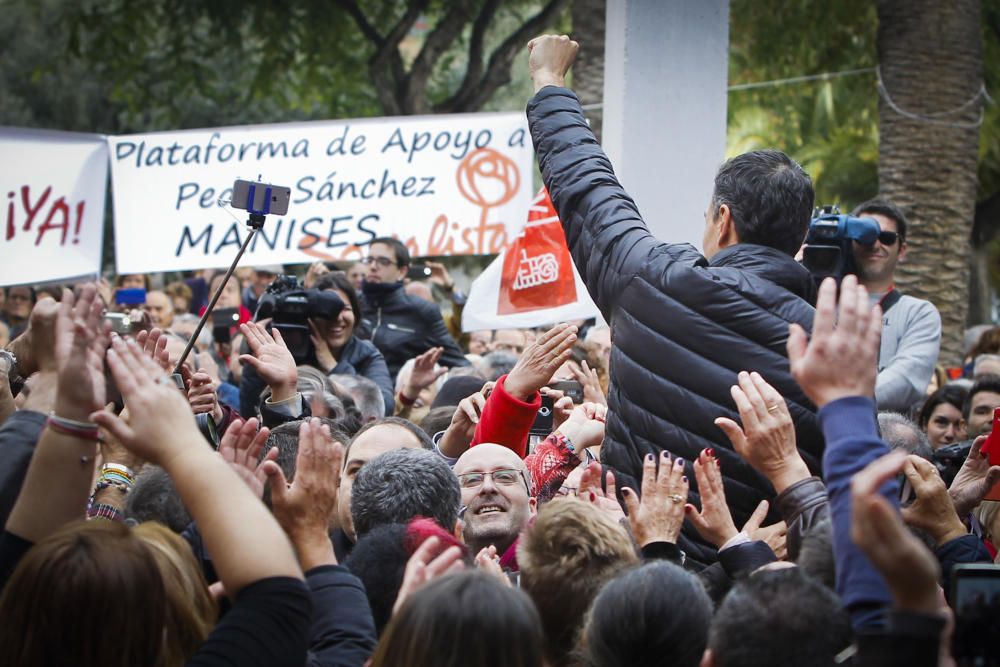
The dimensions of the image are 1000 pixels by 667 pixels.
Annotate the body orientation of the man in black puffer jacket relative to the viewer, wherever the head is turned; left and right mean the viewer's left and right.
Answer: facing away from the viewer and to the left of the viewer

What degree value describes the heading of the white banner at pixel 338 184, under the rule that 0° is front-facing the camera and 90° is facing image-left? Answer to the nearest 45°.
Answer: approximately 0°

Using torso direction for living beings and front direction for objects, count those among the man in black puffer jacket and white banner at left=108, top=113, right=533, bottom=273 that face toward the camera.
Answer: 1

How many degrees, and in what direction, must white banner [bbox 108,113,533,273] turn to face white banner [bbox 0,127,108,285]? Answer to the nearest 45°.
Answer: approximately 90° to its right

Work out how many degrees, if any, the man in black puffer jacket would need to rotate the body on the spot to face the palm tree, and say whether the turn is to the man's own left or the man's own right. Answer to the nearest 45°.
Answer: approximately 45° to the man's own right

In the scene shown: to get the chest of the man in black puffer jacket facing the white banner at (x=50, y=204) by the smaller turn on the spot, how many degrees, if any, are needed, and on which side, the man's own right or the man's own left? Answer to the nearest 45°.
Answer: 0° — they already face it

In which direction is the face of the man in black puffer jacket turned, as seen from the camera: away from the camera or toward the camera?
away from the camera

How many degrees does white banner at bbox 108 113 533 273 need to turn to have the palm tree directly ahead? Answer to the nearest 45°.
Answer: approximately 90° to its left
